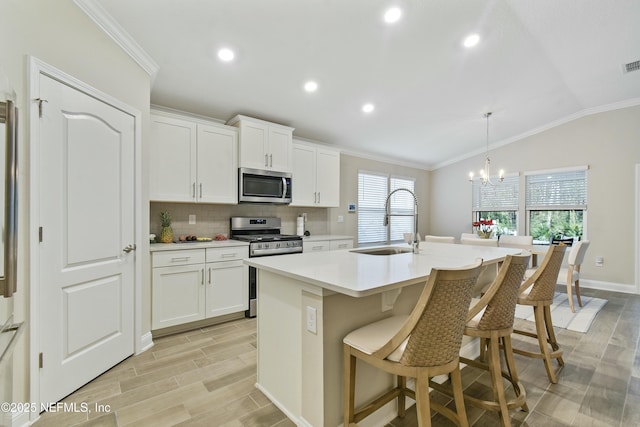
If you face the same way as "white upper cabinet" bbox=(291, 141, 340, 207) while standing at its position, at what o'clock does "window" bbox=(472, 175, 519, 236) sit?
The window is roughly at 10 o'clock from the white upper cabinet.

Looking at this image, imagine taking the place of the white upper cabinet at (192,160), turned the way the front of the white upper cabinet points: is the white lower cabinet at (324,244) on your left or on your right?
on your left

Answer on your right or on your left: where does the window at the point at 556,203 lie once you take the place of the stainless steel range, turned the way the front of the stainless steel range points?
on your left

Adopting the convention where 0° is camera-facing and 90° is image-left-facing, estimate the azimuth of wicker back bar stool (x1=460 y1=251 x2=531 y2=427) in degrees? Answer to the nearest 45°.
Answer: approximately 135°

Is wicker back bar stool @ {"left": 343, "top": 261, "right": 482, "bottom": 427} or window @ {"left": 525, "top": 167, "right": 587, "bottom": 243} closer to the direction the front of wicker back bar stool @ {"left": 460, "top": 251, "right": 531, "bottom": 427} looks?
the window

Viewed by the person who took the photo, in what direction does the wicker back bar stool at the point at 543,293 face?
facing away from the viewer and to the left of the viewer

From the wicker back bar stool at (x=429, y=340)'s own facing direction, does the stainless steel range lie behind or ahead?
ahead

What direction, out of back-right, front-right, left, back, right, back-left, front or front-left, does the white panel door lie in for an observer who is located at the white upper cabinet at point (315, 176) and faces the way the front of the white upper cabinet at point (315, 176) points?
right

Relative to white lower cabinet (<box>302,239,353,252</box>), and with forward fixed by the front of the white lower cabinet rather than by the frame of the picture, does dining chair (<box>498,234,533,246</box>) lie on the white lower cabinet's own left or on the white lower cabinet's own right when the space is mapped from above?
on the white lower cabinet's own left

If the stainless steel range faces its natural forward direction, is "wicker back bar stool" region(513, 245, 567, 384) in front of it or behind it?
in front

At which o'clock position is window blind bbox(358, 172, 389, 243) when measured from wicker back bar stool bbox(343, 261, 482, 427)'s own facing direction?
The window blind is roughly at 1 o'clock from the wicker back bar stool.

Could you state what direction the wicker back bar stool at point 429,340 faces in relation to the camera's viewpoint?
facing away from the viewer and to the left of the viewer

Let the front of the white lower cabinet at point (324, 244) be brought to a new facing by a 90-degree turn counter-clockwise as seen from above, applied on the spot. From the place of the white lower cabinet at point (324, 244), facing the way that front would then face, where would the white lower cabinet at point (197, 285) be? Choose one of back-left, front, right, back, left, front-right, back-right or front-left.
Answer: back

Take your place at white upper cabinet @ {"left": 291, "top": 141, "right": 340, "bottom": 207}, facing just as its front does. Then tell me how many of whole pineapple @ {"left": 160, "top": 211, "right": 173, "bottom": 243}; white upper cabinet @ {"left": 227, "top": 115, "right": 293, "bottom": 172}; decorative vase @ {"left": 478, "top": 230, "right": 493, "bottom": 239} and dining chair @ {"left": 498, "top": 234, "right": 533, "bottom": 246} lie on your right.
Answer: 2
